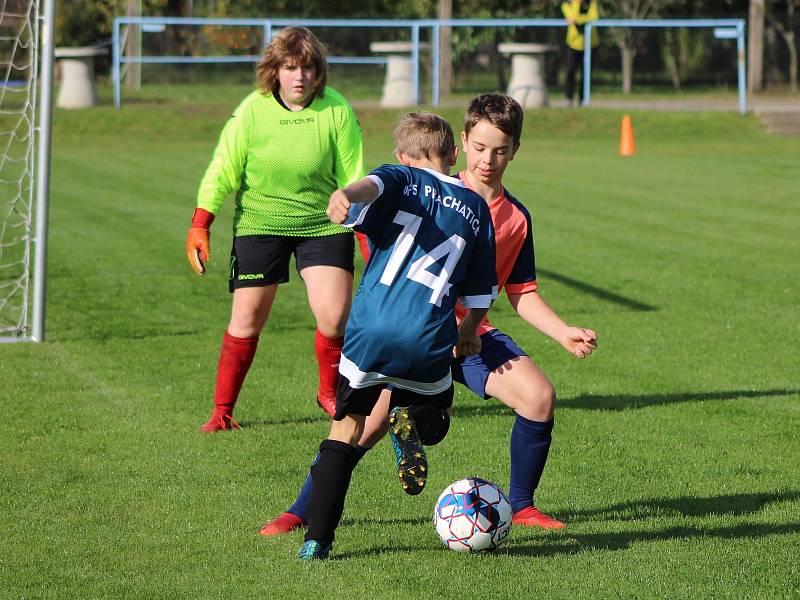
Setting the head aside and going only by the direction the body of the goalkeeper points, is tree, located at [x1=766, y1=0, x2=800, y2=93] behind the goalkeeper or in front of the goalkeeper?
behind

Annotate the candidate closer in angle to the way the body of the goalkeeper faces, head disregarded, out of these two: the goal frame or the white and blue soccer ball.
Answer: the white and blue soccer ball

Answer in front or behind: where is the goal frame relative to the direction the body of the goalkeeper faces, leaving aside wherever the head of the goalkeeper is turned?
behind

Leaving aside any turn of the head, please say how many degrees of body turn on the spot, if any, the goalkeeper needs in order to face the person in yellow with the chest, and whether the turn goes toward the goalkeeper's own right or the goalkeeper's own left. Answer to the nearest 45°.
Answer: approximately 180°

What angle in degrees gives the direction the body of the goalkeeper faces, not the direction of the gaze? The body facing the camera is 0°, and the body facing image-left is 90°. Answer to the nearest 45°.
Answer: approximately 0°

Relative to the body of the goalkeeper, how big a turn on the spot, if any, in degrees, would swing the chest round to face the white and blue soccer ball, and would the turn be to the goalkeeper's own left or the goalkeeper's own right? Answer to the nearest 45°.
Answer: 0° — they already face it

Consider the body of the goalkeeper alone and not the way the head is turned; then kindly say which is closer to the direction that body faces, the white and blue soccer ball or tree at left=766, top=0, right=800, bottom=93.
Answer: the white and blue soccer ball

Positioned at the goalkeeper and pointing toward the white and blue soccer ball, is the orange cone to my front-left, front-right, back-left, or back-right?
back-left

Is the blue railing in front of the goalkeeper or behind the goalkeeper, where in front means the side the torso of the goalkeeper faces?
behind

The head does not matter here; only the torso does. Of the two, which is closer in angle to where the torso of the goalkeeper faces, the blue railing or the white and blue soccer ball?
the white and blue soccer ball

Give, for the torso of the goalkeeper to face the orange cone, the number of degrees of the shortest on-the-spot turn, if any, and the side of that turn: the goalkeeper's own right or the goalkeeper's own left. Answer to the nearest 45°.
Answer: approximately 180°
